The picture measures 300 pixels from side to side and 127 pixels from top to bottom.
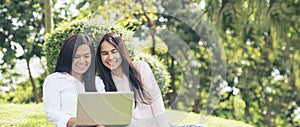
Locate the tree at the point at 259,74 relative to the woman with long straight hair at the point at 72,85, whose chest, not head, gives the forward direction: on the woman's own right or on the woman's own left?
on the woman's own left

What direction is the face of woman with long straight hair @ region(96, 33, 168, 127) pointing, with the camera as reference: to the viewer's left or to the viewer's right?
to the viewer's left

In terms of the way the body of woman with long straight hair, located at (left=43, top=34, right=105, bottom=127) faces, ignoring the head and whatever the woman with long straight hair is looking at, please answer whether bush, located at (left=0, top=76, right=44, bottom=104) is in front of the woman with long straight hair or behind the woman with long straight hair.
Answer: behind

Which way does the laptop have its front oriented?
away from the camera

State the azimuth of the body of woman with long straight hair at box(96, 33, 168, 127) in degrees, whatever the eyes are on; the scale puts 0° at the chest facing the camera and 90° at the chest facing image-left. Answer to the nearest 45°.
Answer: approximately 45°

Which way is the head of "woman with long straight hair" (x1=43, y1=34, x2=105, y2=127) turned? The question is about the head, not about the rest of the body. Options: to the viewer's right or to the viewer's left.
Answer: to the viewer's right

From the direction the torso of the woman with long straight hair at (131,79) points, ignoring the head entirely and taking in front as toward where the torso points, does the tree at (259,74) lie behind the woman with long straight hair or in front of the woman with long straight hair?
behind

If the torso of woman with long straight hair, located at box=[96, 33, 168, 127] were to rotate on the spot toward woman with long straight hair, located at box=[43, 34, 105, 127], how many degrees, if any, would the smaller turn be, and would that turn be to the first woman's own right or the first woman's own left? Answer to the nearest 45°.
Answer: approximately 45° to the first woman's own right

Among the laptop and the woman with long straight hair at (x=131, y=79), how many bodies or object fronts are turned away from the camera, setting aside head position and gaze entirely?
1

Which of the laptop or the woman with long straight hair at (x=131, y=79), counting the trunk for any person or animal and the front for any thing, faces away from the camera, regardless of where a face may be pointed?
the laptop

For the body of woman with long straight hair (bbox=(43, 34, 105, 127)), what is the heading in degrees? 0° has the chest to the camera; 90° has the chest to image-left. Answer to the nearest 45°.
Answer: approximately 315°
